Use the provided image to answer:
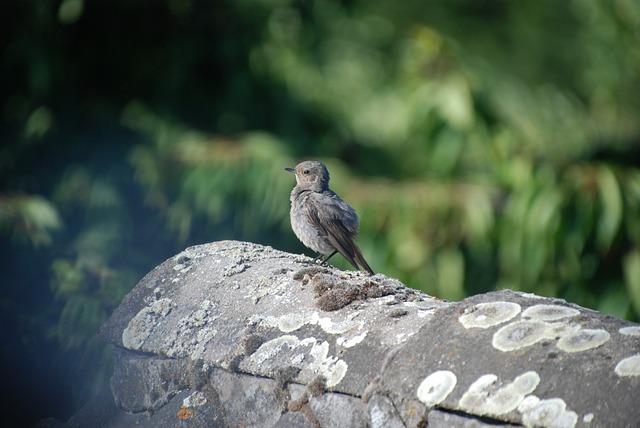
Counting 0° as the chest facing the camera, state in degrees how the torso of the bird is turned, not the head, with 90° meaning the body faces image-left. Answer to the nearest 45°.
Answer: approximately 90°
